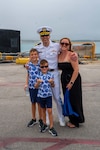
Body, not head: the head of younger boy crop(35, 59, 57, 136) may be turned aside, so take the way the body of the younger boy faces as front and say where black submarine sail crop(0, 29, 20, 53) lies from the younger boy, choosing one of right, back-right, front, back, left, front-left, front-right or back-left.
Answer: back

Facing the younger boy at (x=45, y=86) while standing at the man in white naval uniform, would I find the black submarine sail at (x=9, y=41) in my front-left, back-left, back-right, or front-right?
back-right

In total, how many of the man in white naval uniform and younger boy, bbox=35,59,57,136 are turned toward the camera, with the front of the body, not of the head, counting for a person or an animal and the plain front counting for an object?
2

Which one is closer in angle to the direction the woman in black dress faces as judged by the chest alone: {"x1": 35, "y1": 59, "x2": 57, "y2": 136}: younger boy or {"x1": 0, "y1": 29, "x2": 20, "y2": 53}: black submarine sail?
the younger boy

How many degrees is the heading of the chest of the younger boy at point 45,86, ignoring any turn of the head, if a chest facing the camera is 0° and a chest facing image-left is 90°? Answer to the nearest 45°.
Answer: approximately 0°

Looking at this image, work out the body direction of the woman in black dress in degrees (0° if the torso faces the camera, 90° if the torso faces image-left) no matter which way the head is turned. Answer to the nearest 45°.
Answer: approximately 45°
